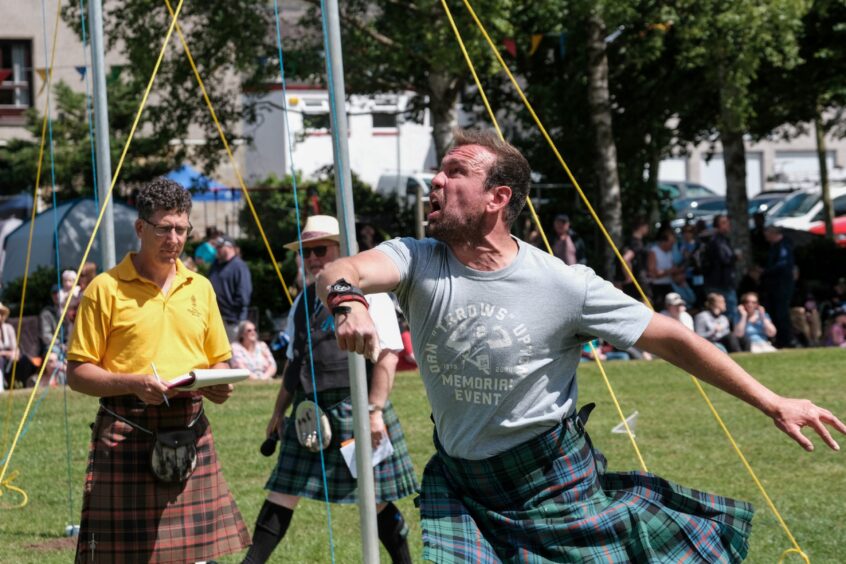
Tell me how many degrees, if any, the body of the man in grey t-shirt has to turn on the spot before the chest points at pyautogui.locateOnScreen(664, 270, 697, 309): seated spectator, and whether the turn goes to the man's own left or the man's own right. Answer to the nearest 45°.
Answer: approximately 135° to the man's own right

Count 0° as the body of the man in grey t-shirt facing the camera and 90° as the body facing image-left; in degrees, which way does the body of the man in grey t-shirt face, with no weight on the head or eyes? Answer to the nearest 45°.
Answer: approximately 45°

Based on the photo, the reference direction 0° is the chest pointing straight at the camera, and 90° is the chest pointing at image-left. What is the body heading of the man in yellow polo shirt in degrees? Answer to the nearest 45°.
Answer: approximately 315°

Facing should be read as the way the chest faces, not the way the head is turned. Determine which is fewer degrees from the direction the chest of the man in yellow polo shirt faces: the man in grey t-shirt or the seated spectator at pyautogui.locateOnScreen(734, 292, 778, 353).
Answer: the man in grey t-shirt

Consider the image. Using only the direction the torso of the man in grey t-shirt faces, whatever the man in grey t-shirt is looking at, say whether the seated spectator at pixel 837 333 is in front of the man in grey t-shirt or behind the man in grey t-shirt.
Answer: behind

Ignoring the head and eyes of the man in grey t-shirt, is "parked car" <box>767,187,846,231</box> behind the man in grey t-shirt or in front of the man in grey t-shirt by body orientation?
behind

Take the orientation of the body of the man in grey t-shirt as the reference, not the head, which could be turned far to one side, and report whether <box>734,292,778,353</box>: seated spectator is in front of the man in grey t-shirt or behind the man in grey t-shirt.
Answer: behind

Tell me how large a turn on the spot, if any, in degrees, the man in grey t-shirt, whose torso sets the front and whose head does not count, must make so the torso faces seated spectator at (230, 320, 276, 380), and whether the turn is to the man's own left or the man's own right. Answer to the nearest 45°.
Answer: approximately 135° to the man's own right

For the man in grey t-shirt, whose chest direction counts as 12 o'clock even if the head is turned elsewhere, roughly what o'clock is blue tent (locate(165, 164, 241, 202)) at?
The blue tent is roughly at 4 o'clock from the man in grey t-shirt.

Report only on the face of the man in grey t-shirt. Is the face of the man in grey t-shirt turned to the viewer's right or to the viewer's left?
to the viewer's left

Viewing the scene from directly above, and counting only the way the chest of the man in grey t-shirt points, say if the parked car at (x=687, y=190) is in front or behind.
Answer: behind
